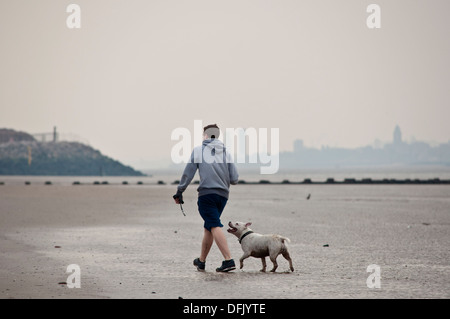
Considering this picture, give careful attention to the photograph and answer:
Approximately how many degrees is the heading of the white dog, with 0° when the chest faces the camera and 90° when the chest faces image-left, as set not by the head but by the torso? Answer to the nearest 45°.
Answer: approximately 90°
